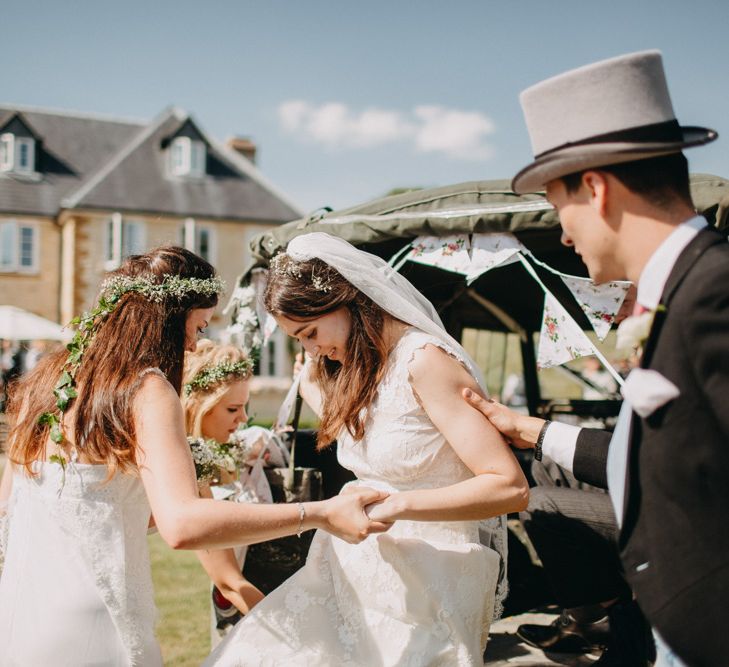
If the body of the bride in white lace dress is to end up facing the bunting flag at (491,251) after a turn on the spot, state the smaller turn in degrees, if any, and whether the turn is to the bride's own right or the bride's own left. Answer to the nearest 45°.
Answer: approximately 135° to the bride's own right

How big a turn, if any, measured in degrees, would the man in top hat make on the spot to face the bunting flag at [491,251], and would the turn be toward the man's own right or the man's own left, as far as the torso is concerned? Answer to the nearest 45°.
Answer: approximately 90° to the man's own right

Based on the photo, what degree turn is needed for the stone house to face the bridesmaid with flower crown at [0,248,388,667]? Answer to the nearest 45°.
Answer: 0° — it already faces them

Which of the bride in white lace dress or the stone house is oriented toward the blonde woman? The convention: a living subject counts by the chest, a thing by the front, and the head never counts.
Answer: the stone house

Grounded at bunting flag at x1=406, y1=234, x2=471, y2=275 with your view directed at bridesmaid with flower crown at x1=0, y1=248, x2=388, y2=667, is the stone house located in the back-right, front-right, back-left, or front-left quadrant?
back-right

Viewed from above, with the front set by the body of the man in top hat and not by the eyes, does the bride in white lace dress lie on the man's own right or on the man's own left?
on the man's own right

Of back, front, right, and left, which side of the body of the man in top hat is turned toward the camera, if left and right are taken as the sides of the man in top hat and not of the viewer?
left

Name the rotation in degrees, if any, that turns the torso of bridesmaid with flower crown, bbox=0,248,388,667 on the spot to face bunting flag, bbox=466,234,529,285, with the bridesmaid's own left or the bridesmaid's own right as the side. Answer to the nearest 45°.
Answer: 0° — they already face it

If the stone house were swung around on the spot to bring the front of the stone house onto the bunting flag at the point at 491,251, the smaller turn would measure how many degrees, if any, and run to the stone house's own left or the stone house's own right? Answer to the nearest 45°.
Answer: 0° — it already faces it

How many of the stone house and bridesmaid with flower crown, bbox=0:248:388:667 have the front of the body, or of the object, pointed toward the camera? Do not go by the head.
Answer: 1

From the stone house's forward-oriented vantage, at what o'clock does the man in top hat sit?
The man in top hat is roughly at 12 o'clock from the stone house.

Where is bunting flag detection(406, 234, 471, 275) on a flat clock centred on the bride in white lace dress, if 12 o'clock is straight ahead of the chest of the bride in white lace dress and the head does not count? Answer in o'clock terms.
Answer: The bunting flag is roughly at 5 o'clock from the bride in white lace dress.
